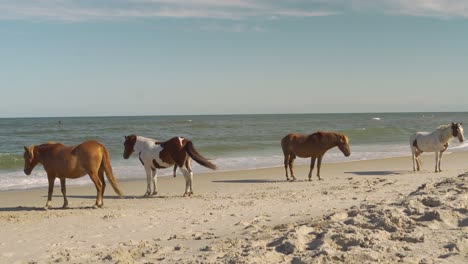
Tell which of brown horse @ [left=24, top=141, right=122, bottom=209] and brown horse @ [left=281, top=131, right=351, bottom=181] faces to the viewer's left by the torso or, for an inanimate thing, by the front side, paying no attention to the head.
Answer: brown horse @ [left=24, top=141, right=122, bottom=209]

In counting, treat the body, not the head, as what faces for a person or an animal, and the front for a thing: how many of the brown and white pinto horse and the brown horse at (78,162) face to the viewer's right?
0

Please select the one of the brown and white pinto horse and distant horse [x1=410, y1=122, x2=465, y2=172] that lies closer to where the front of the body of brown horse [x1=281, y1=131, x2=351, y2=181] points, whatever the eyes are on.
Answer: the distant horse

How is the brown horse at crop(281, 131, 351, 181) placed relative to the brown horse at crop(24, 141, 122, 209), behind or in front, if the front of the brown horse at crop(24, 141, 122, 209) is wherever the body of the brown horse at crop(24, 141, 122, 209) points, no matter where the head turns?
behind

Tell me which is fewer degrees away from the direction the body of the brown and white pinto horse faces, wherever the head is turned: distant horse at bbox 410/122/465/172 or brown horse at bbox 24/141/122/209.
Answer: the brown horse

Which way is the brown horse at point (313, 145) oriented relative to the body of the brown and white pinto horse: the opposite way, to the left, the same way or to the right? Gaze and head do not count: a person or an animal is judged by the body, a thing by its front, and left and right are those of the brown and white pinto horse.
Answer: the opposite way

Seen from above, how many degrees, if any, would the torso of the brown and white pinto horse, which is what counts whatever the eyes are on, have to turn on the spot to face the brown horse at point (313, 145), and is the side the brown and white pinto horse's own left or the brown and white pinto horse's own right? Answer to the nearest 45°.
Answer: approximately 135° to the brown and white pinto horse's own right

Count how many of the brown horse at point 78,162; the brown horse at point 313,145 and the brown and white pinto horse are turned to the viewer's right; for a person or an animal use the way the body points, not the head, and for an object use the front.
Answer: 1

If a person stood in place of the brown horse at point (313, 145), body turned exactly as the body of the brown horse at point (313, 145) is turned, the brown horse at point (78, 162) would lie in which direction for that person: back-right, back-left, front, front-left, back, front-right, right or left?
back-right

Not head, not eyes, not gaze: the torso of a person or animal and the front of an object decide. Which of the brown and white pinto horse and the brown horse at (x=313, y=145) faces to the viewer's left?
the brown and white pinto horse

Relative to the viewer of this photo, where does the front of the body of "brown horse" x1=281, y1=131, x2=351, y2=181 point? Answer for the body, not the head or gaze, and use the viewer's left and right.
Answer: facing to the right of the viewer

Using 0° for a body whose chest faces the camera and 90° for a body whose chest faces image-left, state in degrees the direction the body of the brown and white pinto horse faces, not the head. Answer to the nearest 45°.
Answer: approximately 90°

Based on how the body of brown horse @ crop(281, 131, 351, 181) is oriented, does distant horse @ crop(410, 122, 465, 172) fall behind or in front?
in front

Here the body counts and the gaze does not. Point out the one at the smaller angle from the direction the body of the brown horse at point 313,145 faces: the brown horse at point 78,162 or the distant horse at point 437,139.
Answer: the distant horse

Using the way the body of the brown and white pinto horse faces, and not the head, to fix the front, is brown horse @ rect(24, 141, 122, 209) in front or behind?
in front

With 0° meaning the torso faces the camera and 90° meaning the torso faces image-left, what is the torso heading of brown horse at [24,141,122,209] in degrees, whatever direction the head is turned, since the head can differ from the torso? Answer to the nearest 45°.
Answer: approximately 90°
